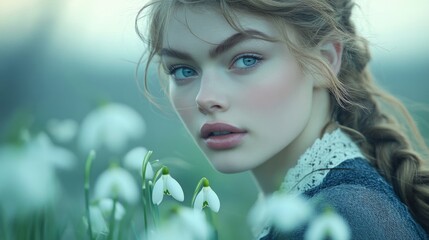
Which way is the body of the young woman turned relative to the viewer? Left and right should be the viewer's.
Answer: facing the viewer and to the left of the viewer

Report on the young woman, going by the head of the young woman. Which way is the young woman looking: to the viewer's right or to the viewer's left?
to the viewer's left

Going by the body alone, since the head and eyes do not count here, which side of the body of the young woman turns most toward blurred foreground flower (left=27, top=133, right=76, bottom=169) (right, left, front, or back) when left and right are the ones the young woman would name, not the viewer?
front
